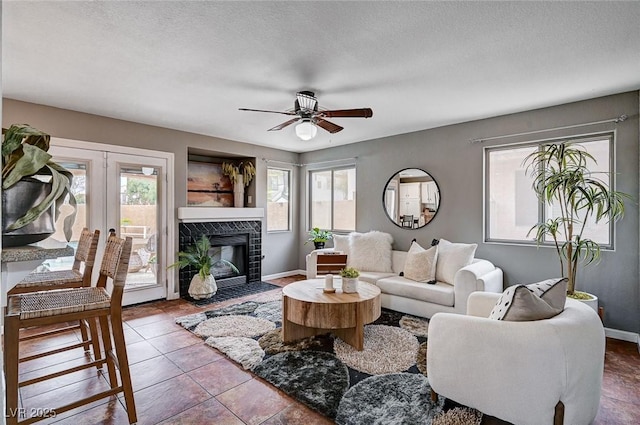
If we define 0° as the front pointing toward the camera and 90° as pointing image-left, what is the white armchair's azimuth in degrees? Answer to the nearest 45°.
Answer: approximately 135°

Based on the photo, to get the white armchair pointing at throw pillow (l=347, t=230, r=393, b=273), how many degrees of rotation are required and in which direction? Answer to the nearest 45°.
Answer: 0° — it already faces it

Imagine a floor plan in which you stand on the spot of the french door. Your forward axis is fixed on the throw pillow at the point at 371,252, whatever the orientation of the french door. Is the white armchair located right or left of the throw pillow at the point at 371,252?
right

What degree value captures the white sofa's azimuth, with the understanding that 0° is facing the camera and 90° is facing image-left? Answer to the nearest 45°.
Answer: approximately 45°

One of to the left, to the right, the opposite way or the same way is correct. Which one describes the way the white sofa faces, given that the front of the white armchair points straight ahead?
to the left

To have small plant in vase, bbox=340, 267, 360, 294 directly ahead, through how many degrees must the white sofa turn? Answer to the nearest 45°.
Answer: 0° — it already faces it

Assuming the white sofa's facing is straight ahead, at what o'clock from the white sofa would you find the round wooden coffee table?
The round wooden coffee table is roughly at 12 o'clock from the white sofa.

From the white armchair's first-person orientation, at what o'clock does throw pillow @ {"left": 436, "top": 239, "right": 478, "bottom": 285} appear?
The throw pillow is roughly at 1 o'clock from the white armchair.

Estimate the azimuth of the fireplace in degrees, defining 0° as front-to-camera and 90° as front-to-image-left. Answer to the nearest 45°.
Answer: approximately 315°

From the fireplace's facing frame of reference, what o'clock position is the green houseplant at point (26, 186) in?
The green houseplant is roughly at 2 o'clock from the fireplace.

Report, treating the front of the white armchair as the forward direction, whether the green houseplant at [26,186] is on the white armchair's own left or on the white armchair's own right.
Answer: on the white armchair's own left

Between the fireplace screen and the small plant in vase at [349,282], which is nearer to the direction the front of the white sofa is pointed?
the small plant in vase
